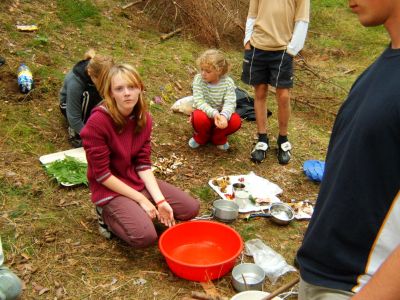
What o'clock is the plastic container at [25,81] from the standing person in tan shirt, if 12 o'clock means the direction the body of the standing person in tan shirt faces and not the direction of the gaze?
The plastic container is roughly at 3 o'clock from the standing person in tan shirt.

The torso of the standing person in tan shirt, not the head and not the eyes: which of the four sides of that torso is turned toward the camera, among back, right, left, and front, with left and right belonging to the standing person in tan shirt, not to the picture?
front

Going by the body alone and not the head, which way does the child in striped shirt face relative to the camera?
toward the camera

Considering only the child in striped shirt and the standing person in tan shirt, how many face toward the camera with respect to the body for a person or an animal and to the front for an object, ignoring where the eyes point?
2

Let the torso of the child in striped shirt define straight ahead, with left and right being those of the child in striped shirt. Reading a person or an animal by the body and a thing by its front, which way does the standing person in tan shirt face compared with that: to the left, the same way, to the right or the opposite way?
the same way

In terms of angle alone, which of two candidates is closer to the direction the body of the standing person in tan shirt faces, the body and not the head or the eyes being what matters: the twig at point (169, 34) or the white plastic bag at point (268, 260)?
the white plastic bag

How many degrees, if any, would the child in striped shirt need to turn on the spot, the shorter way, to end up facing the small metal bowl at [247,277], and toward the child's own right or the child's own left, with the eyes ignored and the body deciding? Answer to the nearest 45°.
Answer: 0° — they already face it

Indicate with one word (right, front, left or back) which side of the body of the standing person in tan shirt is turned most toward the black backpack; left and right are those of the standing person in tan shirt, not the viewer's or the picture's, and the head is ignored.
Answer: back

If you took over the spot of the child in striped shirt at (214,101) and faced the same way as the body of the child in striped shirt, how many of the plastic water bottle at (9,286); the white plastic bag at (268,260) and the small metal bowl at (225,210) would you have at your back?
0

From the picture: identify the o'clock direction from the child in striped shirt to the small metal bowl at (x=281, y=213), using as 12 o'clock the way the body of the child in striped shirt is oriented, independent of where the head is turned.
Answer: The small metal bowl is roughly at 11 o'clock from the child in striped shirt.

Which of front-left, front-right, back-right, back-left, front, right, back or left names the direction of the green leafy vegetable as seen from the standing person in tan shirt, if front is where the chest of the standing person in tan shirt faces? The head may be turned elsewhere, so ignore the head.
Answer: front-right
